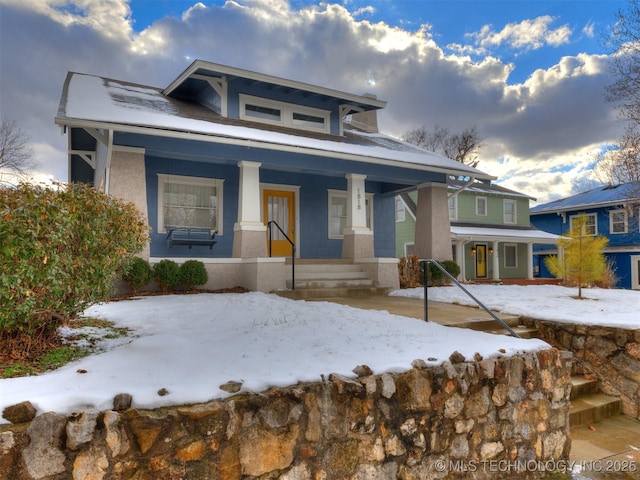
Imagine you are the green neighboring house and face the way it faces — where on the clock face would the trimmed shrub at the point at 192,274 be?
The trimmed shrub is roughly at 2 o'clock from the green neighboring house.

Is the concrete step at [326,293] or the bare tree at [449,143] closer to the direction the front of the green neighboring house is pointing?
the concrete step

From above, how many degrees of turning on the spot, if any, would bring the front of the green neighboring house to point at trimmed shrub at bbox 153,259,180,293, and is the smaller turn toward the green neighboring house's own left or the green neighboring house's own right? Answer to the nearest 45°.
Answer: approximately 45° to the green neighboring house's own right

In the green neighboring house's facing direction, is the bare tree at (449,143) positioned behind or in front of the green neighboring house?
behind

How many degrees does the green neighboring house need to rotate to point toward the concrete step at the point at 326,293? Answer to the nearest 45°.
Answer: approximately 45° to its right

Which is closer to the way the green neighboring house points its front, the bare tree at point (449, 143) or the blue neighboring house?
the blue neighboring house

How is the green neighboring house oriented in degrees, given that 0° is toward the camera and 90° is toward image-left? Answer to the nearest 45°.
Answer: approximately 315°

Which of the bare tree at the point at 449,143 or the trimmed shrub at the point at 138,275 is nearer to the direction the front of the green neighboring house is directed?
the trimmed shrub

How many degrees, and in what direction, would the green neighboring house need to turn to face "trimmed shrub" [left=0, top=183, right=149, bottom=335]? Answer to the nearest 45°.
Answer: approximately 45° to its right

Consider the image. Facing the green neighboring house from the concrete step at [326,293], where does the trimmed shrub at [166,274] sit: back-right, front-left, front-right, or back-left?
back-left
